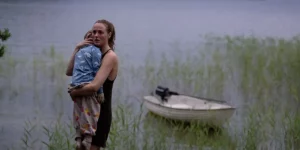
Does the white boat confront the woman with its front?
no

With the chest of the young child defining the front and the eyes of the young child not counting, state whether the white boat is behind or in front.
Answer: in front

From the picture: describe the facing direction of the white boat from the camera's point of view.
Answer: facing the viewer and to the right of the viewer

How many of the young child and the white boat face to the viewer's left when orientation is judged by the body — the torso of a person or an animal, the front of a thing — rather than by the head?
0

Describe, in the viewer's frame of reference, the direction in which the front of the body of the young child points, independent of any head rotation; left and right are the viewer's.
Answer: facing away from the viewer and to the right of the viewer

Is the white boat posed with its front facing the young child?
no
